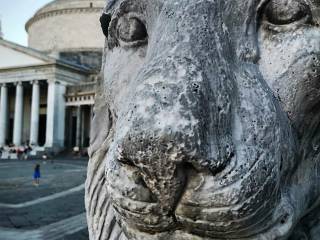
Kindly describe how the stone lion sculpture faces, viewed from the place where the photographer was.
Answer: facing the viewer and to the left of the viewer
